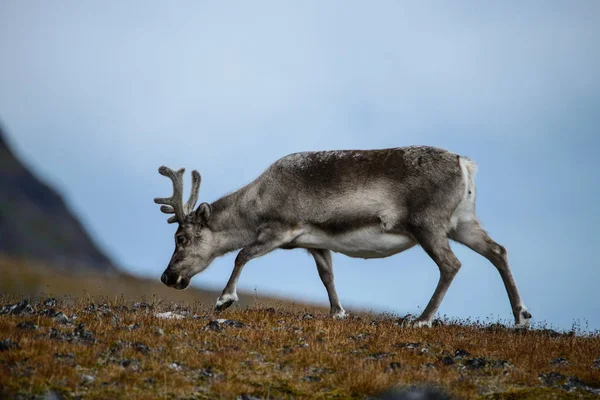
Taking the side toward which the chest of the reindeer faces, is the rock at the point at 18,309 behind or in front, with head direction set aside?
in front

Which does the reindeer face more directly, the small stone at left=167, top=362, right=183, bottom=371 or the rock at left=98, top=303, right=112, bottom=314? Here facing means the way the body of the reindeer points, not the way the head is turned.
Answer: the rock

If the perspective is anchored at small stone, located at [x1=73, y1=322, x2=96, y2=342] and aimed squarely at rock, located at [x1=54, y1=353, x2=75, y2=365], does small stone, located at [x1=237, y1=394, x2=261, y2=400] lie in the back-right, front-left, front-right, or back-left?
front-left

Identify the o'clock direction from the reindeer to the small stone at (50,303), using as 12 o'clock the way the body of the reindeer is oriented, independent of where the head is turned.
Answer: The small stone is roughly at 12 o'clock from the reindeer.

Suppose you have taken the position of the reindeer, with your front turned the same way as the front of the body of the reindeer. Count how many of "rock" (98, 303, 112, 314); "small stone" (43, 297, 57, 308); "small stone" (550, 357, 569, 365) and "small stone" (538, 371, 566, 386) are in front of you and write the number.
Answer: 2

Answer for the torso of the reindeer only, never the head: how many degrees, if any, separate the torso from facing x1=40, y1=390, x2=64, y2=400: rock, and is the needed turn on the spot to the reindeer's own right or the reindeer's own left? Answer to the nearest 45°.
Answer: approximately 45° to the reindeer's own left

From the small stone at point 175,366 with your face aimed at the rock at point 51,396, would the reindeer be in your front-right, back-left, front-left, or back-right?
back-right

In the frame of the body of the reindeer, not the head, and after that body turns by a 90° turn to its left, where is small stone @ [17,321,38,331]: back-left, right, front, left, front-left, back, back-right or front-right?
front-right

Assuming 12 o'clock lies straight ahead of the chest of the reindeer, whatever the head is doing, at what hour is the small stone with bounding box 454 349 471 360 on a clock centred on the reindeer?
The small stone is roughly at 8 o'clock from the reindeer.

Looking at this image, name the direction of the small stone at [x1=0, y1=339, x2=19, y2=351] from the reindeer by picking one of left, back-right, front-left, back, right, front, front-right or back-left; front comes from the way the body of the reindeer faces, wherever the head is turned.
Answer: front-left

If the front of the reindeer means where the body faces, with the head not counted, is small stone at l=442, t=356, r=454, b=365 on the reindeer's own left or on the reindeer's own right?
on the reindeer's own left

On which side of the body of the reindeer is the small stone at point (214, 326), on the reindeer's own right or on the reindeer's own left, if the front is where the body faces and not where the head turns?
on the reindeer's own left

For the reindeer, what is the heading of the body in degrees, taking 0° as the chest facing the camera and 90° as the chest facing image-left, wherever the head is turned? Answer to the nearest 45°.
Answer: approximately 90°

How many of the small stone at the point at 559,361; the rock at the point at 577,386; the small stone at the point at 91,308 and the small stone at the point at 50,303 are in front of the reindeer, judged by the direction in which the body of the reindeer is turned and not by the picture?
2

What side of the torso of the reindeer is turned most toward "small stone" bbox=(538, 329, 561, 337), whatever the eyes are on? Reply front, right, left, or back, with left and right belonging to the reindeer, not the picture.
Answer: back

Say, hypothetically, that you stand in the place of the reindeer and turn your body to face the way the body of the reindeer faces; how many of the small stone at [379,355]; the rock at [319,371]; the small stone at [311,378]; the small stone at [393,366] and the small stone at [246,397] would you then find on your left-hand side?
5

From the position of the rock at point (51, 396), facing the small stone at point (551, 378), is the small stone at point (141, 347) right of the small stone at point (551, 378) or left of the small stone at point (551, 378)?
left

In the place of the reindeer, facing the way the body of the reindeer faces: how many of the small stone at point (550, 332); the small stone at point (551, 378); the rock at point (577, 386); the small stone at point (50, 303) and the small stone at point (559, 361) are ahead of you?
1
